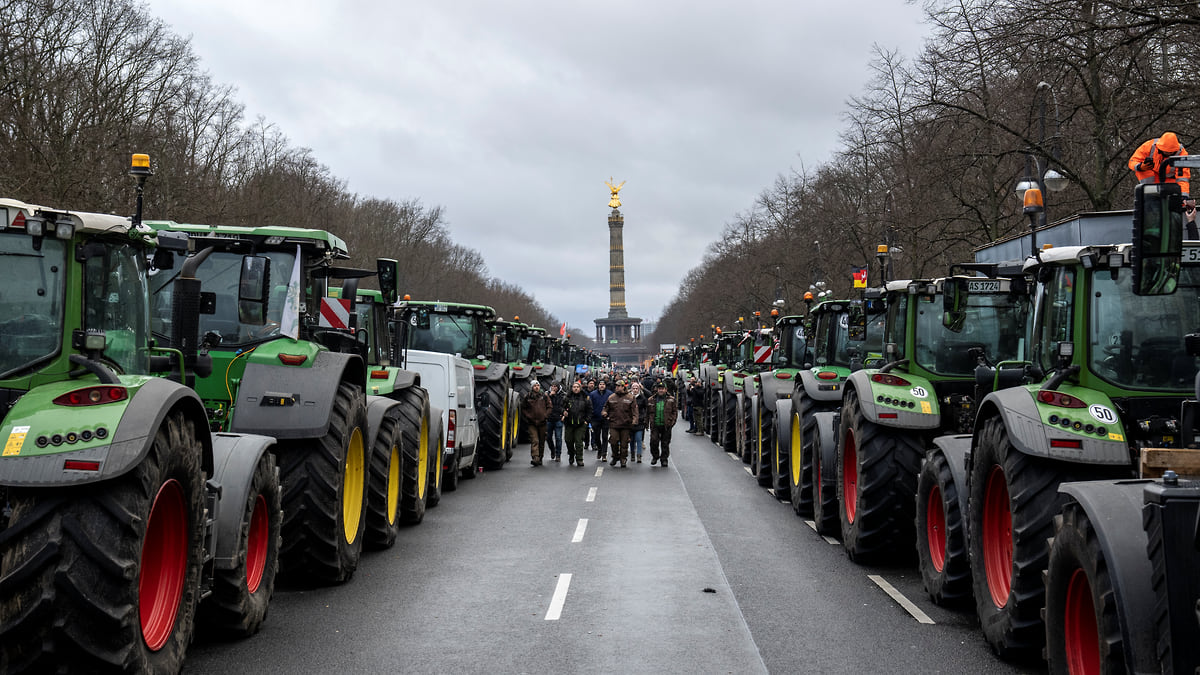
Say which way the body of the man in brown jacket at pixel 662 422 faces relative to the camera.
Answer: toward the camera
